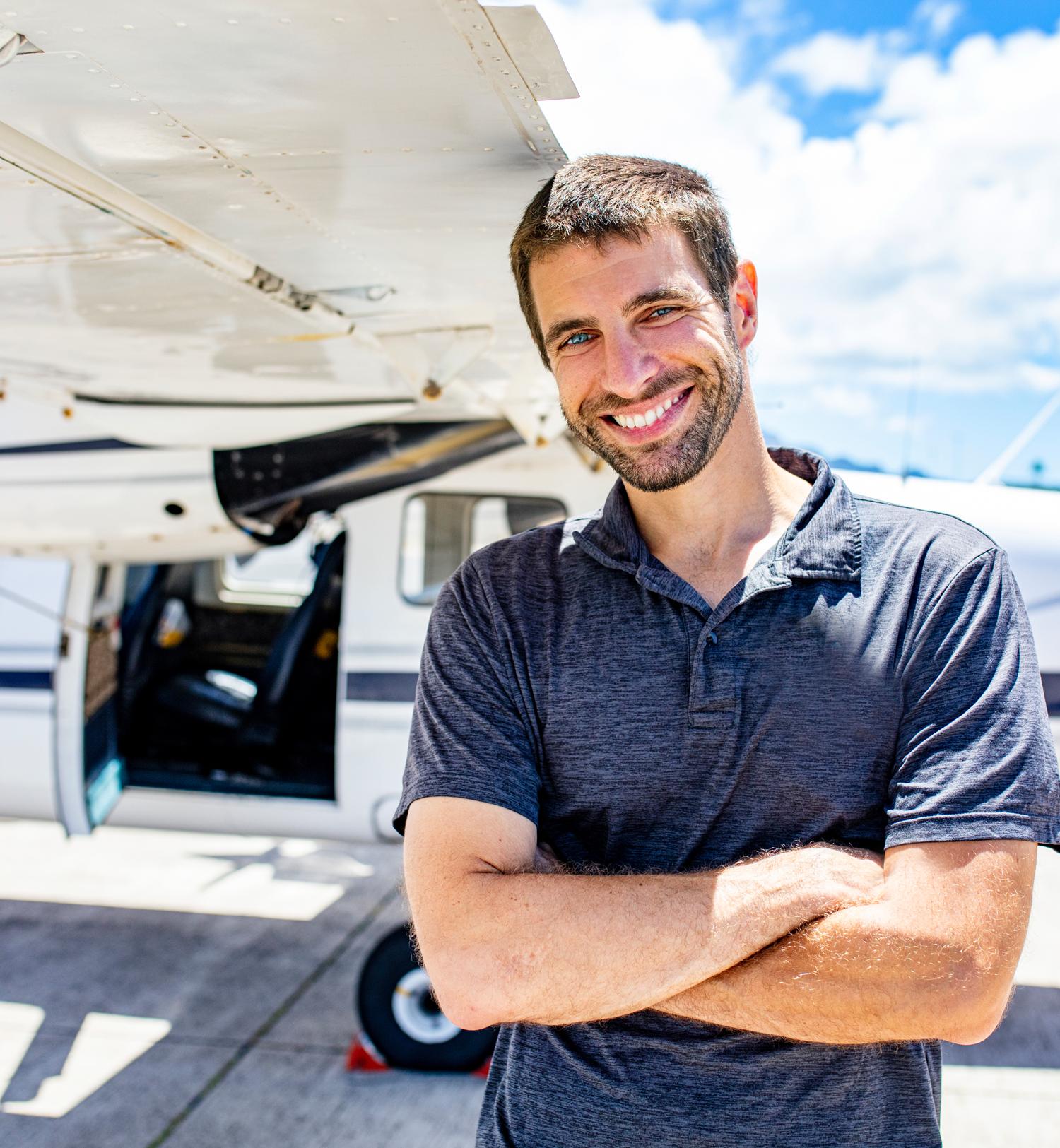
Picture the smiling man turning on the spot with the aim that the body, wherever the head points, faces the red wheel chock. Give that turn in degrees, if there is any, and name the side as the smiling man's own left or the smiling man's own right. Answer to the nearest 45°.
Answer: approximately 135° to the smiling man's own right

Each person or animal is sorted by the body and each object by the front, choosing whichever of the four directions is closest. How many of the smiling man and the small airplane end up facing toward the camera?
1

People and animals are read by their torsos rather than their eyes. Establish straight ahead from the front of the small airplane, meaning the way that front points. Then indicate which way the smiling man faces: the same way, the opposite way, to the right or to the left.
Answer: to the left

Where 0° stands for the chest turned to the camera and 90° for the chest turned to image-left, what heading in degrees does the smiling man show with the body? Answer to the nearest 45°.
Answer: approximately 0°

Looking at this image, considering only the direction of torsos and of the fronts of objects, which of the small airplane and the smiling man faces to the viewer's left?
the small airplane

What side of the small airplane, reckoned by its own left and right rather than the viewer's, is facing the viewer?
left
